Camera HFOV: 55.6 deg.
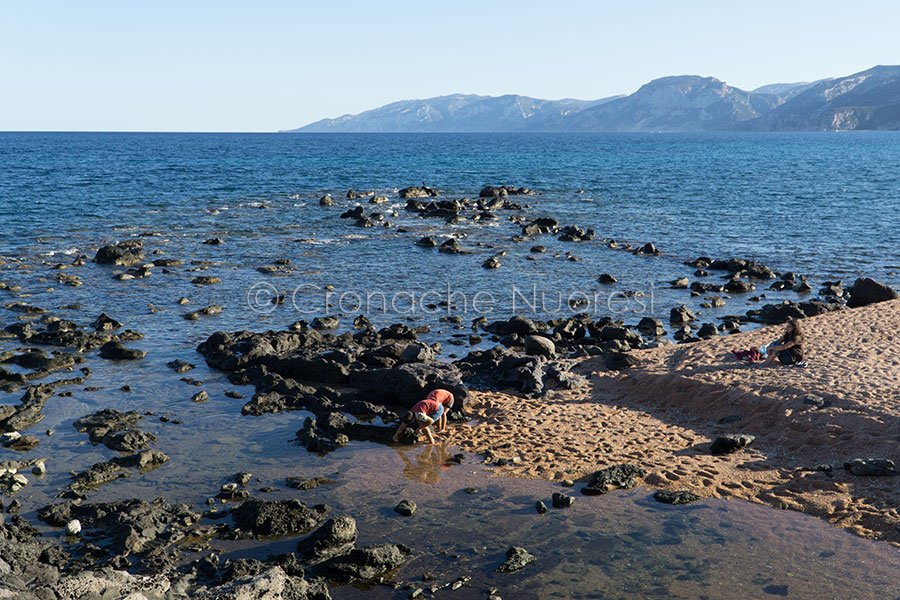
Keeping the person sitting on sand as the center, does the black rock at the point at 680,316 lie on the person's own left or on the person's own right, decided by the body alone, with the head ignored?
on the person's own right

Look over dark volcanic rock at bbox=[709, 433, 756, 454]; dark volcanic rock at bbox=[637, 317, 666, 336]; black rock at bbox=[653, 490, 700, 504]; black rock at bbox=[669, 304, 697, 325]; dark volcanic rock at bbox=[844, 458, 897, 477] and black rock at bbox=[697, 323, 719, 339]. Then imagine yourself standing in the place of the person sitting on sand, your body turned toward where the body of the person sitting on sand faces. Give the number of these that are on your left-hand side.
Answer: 3

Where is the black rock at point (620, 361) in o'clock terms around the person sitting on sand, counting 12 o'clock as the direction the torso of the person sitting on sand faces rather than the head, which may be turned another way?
The black rock is roughly at 12 o'clock from the person sitting on sand.

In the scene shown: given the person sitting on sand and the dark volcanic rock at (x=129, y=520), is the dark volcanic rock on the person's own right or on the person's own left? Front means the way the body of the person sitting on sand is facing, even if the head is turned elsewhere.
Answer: on the person's own left

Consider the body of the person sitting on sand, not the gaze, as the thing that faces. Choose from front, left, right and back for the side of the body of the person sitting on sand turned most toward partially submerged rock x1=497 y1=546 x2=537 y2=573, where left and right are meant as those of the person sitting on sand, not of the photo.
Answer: left

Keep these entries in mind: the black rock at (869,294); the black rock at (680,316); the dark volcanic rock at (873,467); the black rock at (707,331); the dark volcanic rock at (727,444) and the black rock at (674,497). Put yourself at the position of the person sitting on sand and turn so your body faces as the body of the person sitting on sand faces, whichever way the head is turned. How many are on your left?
3

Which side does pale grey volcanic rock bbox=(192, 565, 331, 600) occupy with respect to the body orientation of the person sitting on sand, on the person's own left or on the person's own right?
on the person's own left

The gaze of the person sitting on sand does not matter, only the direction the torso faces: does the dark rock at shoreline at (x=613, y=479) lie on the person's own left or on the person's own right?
on the person's own left

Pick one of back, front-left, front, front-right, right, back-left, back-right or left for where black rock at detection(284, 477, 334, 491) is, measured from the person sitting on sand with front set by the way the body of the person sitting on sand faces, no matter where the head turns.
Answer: front-left

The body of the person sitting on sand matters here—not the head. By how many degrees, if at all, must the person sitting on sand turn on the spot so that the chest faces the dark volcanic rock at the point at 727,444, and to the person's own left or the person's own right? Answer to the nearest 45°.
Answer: approximately 90° to the person's own left

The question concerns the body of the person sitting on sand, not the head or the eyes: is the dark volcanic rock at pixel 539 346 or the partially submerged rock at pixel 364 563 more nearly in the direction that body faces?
the dark volcanic rock

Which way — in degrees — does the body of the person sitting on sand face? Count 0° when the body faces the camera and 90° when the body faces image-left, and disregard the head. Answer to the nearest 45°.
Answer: approximately 90°
